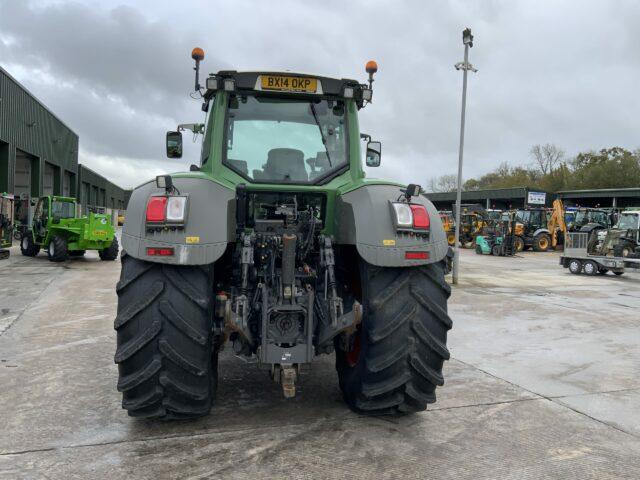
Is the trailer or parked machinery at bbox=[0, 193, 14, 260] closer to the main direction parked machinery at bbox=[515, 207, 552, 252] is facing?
the parked machinery

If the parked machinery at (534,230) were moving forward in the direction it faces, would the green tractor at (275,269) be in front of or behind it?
in front

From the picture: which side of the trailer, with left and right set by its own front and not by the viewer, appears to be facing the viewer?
right

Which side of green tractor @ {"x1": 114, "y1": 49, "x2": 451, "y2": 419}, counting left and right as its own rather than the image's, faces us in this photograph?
back

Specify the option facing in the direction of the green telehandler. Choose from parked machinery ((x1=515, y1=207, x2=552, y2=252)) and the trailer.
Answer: the parked machinery

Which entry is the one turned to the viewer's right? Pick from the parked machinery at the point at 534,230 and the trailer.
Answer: the trailer

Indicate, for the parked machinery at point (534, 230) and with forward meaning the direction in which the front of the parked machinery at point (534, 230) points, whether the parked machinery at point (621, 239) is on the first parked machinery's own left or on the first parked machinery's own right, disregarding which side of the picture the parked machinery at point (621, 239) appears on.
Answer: on the first parked machinery's own left

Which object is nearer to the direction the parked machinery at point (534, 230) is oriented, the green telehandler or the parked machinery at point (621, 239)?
the green telehandler
